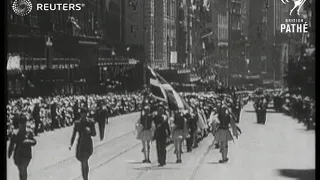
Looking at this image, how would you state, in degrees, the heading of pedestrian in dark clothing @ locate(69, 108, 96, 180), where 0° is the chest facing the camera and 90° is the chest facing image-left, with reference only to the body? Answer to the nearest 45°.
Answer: approximately 0°

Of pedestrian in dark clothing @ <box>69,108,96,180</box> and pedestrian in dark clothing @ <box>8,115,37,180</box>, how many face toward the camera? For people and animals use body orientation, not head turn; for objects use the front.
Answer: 2

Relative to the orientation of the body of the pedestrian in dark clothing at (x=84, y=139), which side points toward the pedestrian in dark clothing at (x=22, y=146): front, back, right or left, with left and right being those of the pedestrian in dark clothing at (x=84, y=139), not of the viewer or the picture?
right

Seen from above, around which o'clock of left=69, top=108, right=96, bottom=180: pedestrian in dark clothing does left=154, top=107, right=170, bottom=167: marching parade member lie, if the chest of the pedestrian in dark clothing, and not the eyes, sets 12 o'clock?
The marching parade member is roughly at 9 o'clock from the pedestrian in dark clothing.

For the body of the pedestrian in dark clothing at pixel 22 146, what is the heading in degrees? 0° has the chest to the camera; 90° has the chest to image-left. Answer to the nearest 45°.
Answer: approximately 0°

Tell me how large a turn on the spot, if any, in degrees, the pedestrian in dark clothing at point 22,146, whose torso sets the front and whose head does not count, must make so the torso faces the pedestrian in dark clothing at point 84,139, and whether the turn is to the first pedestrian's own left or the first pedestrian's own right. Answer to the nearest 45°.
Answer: approximately 90° to the first pedestrian's own left

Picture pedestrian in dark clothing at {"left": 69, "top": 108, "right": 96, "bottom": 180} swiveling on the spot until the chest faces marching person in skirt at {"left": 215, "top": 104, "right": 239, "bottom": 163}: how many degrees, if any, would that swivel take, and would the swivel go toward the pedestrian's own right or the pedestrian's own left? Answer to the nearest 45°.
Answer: approximately 90° to the pedestrian's own left
